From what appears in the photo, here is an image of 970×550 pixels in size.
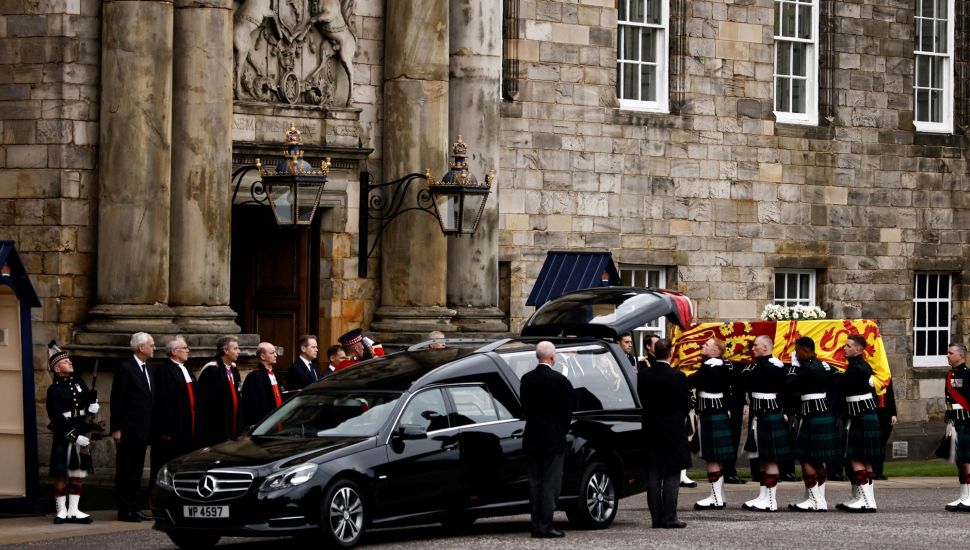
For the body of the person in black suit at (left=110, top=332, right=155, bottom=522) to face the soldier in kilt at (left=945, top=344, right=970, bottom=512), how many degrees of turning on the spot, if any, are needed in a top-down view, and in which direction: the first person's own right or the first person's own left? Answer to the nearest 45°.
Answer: approximately 45° to the first person's own left

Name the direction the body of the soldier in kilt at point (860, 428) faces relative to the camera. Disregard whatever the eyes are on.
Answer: to the viewer's left

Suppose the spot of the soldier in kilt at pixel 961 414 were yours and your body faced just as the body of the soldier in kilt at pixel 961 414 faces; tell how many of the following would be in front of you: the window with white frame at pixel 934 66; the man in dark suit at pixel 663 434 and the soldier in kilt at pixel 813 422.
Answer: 2

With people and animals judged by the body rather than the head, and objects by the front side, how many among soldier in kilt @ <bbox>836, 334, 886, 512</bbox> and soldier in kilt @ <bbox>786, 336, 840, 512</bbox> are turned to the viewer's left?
2

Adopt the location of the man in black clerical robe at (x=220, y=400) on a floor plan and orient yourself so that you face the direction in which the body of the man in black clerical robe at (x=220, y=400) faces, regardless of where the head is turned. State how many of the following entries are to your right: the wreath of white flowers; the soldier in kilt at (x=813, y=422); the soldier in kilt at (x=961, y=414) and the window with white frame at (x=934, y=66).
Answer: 0

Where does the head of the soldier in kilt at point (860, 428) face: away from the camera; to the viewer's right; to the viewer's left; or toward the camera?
to the viewer's left

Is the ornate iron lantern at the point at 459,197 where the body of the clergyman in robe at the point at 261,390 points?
no

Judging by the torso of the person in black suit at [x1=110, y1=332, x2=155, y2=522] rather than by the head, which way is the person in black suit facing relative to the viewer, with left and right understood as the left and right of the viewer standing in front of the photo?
facing the viewer and to the right of the viewer

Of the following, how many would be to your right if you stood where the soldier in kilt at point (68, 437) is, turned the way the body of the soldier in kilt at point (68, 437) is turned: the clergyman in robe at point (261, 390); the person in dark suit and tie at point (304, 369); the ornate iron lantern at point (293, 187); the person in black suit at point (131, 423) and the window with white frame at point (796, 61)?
0

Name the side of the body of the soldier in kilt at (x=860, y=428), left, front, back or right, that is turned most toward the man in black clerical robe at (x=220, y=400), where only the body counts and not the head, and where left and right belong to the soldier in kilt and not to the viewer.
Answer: front

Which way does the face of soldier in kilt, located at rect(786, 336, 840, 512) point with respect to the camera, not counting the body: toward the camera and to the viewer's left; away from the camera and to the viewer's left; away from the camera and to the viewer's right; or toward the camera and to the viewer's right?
toward the camera and to the viewer's left

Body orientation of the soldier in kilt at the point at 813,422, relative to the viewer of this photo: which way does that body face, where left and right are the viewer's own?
facing to the left of the viewer

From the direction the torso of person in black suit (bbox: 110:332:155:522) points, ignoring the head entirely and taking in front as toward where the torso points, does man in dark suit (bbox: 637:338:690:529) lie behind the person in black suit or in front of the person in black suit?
in front

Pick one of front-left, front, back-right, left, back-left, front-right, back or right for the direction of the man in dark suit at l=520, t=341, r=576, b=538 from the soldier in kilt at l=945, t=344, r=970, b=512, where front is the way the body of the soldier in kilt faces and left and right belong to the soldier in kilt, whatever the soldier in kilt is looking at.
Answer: front

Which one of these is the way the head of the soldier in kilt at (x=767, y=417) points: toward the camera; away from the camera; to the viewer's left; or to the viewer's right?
to the viewer's left
